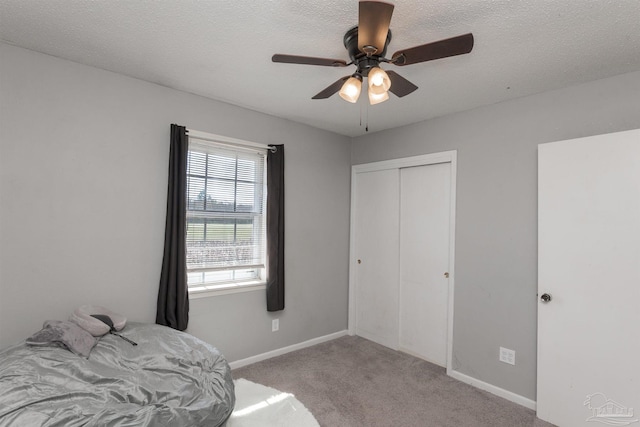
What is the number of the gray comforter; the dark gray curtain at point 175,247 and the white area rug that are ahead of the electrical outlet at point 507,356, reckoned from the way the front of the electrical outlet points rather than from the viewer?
3

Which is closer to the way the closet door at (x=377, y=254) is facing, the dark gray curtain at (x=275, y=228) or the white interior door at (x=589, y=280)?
the dark gray curtain

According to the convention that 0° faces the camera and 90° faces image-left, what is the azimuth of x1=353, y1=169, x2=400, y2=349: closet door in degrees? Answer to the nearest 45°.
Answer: approximately 45°

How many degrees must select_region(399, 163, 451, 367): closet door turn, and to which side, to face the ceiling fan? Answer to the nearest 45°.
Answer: approximately 45° to its left

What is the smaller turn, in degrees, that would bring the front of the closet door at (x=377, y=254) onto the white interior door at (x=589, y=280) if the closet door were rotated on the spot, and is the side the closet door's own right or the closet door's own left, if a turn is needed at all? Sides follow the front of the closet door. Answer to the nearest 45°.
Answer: approximately 90° to the closet door's own left

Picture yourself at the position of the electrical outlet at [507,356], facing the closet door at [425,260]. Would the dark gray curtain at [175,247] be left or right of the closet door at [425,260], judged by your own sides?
left

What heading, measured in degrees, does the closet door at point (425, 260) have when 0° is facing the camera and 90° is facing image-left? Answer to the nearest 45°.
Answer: approximately 45°

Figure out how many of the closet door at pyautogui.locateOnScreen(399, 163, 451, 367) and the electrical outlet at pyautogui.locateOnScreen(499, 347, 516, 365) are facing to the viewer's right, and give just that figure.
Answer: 0

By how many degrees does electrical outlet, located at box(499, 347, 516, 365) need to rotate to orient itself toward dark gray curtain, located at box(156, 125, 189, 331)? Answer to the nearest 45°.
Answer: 0° — it already faces it

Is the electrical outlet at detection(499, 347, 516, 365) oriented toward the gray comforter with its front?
yes

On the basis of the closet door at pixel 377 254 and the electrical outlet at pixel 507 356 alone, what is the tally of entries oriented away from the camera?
0

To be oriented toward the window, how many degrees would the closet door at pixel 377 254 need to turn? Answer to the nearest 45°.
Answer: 0° — it already faces it
